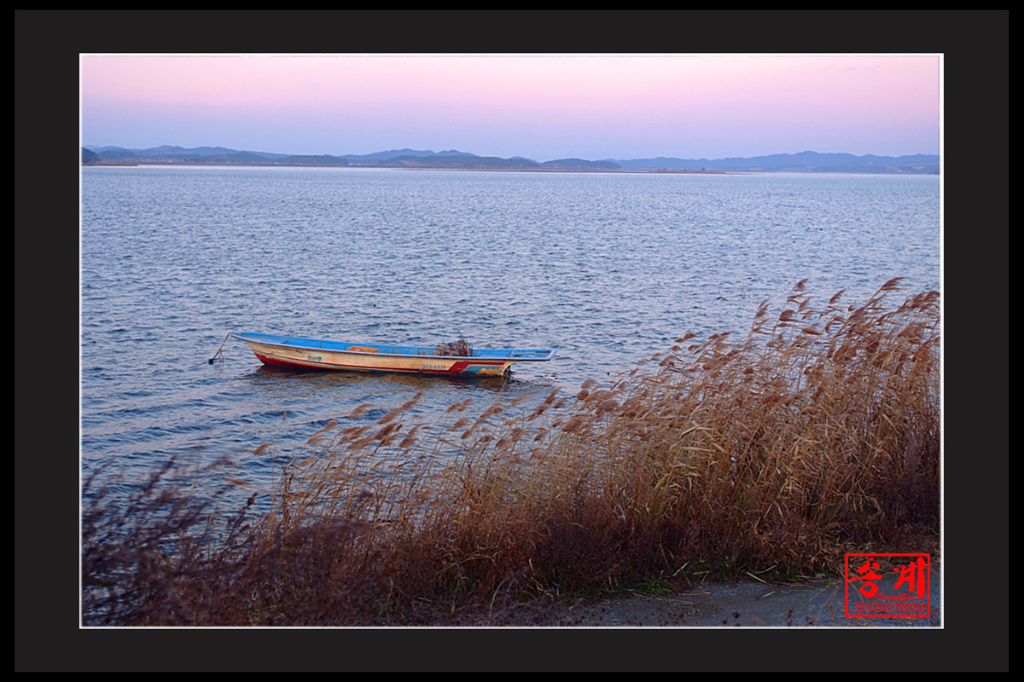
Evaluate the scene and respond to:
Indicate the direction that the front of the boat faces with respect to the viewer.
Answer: facing to the left of the viewer
